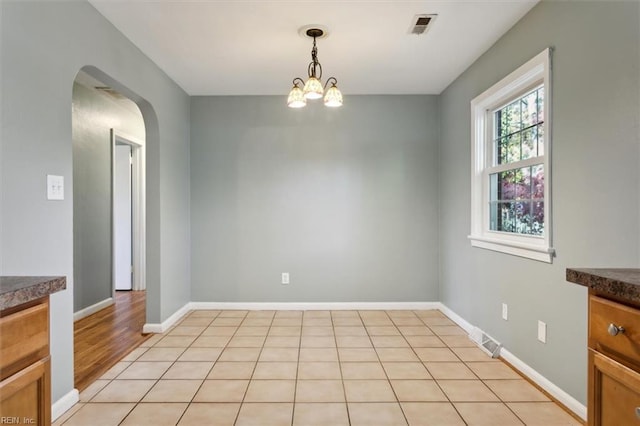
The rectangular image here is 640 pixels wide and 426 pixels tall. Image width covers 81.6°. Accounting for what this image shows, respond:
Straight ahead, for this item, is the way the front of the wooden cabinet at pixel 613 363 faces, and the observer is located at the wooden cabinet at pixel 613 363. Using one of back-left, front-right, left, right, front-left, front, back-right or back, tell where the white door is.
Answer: front-right

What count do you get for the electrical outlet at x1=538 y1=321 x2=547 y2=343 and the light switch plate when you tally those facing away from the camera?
0

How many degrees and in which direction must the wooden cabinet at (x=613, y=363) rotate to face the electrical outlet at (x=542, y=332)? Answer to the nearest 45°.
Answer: approximately 135° to its right

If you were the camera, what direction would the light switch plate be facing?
facing the viewer and to the right of the viewer

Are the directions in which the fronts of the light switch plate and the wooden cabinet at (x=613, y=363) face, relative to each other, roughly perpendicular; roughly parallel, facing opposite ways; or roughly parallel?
roughly parallel, facing opposite ways

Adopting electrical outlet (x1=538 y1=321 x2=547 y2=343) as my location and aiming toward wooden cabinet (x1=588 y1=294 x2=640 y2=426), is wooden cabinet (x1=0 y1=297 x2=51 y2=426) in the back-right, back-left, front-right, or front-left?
front-right

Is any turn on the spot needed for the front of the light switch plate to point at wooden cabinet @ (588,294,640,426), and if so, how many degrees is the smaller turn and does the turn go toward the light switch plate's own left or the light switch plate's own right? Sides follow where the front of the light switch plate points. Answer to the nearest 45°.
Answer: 0° — it already faces it

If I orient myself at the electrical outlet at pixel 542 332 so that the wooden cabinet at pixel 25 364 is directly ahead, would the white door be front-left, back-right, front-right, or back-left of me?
front-right

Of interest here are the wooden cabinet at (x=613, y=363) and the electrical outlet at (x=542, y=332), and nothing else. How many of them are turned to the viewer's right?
0

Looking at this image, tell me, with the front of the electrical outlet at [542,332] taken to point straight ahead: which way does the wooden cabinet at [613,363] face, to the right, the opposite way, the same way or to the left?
the same way

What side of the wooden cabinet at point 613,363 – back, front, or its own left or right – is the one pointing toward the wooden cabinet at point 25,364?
front

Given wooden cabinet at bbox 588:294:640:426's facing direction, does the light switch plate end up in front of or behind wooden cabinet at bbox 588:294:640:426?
in front

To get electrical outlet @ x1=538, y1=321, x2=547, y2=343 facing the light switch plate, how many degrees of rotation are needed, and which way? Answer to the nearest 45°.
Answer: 0° — it already faces it

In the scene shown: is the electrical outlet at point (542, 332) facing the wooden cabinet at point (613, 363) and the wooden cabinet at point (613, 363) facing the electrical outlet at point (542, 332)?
no

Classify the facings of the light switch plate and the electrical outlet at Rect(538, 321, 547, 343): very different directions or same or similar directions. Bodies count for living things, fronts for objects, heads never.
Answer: very different directions

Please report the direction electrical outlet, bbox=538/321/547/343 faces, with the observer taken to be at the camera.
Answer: facing the viewer and to the left of the viewer

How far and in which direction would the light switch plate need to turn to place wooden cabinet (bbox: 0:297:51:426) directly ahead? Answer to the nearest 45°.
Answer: approximately 45° to its right

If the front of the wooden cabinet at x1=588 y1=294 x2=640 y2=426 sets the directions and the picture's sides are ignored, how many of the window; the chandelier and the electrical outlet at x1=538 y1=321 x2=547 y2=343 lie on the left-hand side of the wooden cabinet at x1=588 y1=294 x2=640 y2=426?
0
